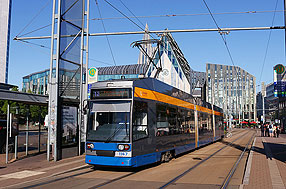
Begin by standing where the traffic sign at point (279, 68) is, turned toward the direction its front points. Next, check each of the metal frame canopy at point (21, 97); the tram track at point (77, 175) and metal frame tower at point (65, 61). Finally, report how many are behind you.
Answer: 0

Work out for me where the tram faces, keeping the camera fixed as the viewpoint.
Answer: facing the viewer and to the left of the viewer

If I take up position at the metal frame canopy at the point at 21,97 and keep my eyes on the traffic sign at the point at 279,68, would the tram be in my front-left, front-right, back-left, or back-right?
front-right

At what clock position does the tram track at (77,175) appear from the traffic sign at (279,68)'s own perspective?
The tram track is roughly at 1 o'clock from the traffic sign.

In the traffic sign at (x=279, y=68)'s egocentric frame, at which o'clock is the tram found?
The tram is roughly at 1 o'clock from the traffic sign.

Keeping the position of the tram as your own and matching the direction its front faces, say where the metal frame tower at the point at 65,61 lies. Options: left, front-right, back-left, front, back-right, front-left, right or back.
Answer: right

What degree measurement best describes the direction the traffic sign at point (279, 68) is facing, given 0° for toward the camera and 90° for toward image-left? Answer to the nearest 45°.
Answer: approximately 0°

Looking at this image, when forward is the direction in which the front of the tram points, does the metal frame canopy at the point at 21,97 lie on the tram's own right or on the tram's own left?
on the tram's own right

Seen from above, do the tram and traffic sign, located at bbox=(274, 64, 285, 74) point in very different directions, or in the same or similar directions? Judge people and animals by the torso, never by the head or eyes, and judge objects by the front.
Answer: same or similar directions

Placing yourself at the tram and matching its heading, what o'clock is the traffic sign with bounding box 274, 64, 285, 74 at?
The traffic sign is roughly at 6 o'clock from the tram.

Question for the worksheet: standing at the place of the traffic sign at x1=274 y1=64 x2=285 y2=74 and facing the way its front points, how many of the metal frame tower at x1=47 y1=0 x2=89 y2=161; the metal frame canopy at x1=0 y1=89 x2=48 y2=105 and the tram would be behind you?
0
